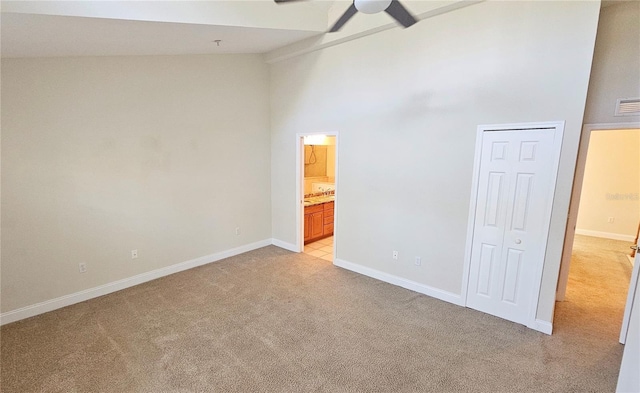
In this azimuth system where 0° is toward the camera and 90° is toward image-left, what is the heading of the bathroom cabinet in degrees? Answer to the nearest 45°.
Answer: approximately 315°
